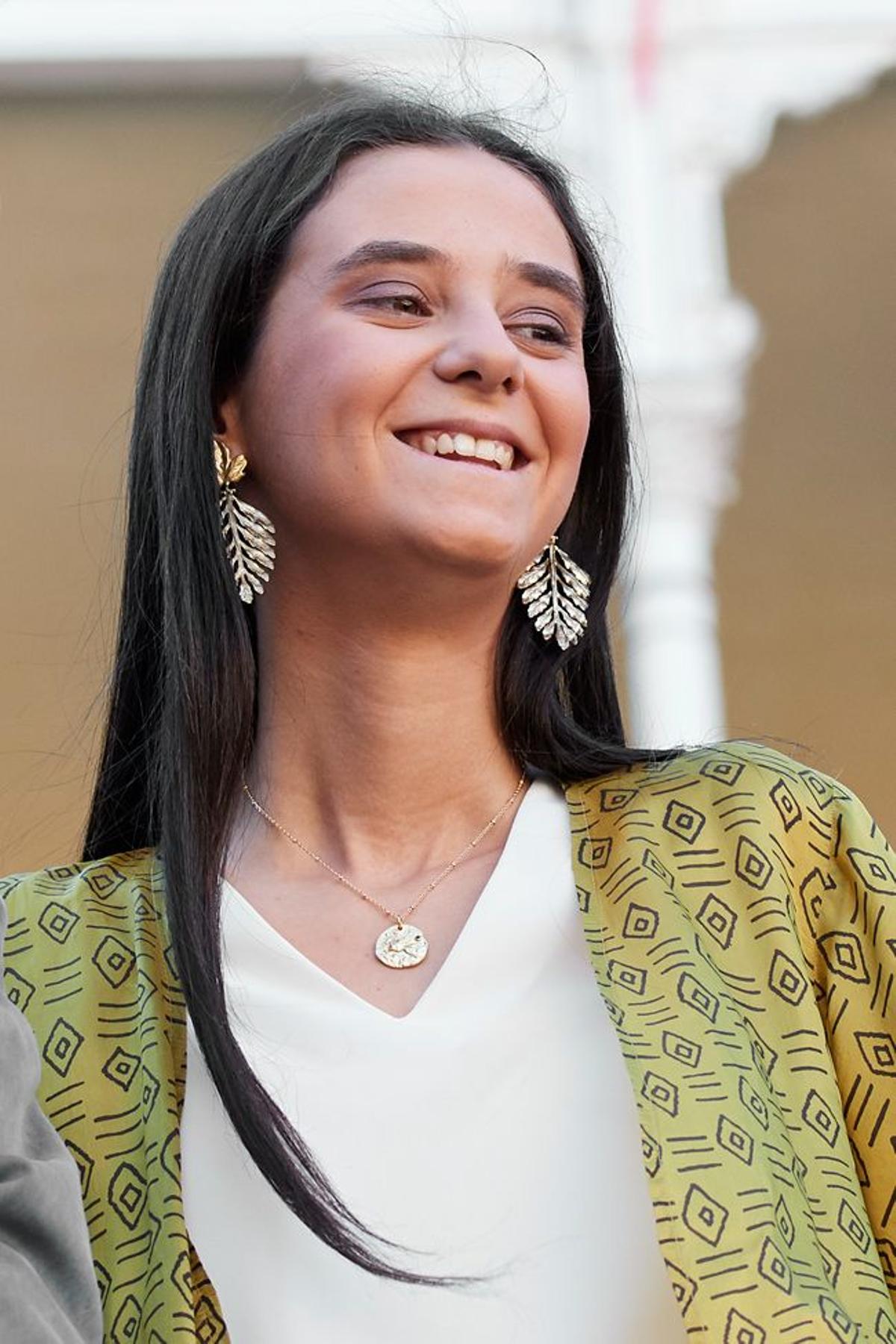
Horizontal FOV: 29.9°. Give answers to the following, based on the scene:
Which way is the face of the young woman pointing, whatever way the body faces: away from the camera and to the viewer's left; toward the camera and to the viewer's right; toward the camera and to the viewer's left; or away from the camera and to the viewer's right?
toward the camera and to the viewer's right

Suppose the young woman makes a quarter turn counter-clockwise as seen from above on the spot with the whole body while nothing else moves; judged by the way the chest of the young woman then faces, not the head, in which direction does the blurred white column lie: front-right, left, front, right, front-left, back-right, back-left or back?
left

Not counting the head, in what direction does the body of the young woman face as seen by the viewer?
toward the camera
